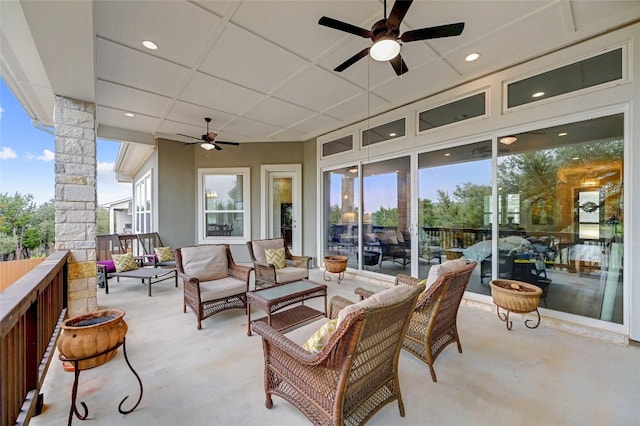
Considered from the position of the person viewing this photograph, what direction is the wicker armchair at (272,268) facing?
facing the viewer and to the right of the viewer

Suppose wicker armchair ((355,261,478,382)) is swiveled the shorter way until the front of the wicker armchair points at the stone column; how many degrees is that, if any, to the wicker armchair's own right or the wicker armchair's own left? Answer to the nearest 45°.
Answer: approximately 45° to the wicker armchair's own left

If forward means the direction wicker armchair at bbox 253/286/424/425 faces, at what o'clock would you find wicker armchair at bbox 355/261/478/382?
wicker armchair at bbox 355/261/478/382 is roughly at 3 o'clock from wicker armchair at bbox 253/286/424/425.

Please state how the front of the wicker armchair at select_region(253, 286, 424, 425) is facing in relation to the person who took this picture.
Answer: facing away from the viewer and to the left of the viewer

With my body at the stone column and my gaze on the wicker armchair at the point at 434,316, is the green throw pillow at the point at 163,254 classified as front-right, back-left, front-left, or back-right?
back-left

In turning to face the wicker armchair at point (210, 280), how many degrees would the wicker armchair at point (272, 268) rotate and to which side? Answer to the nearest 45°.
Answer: approximately 90° to its right

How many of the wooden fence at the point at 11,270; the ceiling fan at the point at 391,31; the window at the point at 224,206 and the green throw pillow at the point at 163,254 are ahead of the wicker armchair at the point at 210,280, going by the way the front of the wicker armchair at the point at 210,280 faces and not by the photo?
1

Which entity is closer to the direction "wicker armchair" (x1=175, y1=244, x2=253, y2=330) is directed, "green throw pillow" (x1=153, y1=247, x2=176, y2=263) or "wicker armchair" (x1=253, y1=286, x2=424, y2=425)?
the wicker armchair

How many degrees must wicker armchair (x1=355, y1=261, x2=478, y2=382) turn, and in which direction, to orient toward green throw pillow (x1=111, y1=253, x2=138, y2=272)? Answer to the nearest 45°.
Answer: approximately 45° to its left

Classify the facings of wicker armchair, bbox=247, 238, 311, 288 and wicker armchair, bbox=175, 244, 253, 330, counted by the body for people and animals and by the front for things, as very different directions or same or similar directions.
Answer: same or similar directions

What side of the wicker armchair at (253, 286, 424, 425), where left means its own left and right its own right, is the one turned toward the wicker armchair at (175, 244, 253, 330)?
front

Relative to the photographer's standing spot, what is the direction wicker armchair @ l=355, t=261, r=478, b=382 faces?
facing away from the viewer and to the left of the viewer

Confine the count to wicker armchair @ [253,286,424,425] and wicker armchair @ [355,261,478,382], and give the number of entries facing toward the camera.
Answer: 0

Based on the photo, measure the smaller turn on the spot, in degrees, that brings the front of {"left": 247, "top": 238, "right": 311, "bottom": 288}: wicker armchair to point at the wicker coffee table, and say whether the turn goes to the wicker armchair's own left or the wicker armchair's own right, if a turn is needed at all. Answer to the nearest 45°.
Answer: approximately 45° to the wicker armchair's own right

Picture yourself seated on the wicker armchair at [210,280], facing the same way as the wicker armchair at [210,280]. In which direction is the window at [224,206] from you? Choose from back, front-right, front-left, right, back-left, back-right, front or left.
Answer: back-left

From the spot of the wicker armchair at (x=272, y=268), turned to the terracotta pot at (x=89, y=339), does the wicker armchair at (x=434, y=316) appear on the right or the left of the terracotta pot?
left

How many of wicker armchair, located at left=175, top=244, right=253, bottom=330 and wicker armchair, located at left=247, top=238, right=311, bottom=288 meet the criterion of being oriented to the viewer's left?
0

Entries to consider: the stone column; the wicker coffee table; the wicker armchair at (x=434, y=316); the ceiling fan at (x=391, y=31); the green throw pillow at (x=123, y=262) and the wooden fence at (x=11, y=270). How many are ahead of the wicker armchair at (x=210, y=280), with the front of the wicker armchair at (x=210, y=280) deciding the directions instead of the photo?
3

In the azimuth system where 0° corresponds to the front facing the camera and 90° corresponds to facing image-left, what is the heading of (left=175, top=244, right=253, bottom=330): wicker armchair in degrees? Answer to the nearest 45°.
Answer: approximately 315°
